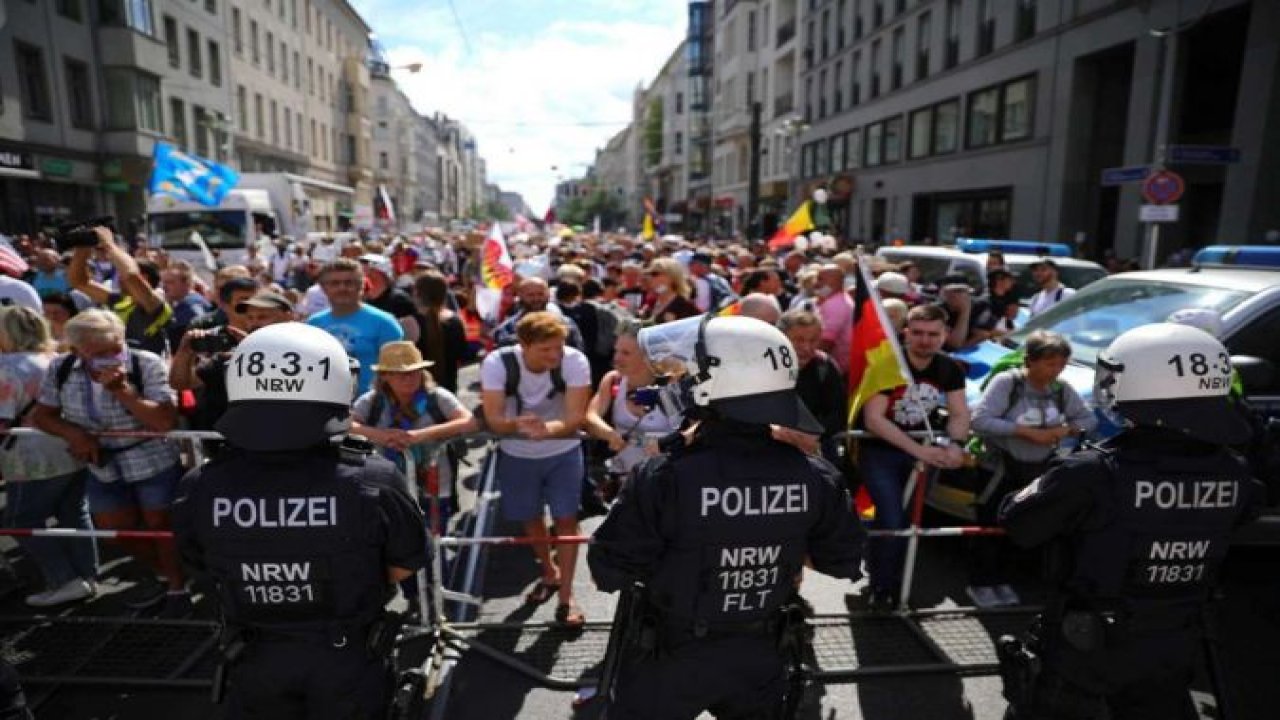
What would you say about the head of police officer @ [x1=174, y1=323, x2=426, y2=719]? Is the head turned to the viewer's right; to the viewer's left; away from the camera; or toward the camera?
away from the camera

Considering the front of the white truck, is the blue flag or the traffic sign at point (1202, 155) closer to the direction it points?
the blue flag

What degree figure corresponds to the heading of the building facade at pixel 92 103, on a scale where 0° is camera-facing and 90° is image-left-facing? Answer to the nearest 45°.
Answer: approximately 315°

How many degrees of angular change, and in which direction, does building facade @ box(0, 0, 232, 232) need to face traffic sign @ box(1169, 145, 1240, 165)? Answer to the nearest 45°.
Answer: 0° — it already faces it

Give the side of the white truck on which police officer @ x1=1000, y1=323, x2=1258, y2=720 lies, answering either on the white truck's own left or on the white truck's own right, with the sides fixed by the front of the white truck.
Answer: on the white truck's own left

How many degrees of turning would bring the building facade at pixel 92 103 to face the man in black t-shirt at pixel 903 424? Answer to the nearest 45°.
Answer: approximately 45° to its right

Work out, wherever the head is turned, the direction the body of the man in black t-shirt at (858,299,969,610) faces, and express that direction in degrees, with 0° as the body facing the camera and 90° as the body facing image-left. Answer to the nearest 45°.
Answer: approximately 0°

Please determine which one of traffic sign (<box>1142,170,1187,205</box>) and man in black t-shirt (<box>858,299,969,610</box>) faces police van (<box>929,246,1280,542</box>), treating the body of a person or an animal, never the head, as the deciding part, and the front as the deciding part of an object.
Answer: the traffic sign

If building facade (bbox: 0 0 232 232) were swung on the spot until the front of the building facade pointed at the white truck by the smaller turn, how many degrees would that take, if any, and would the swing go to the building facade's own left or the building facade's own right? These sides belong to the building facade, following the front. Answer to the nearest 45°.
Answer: approximately 45° to the building facade's own right

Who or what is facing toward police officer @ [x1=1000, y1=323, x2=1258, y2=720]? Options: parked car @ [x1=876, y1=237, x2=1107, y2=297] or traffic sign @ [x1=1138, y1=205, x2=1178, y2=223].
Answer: the traffic sign

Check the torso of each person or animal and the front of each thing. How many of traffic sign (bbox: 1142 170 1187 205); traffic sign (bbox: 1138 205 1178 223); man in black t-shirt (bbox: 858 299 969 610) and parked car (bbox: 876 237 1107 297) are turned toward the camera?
3
